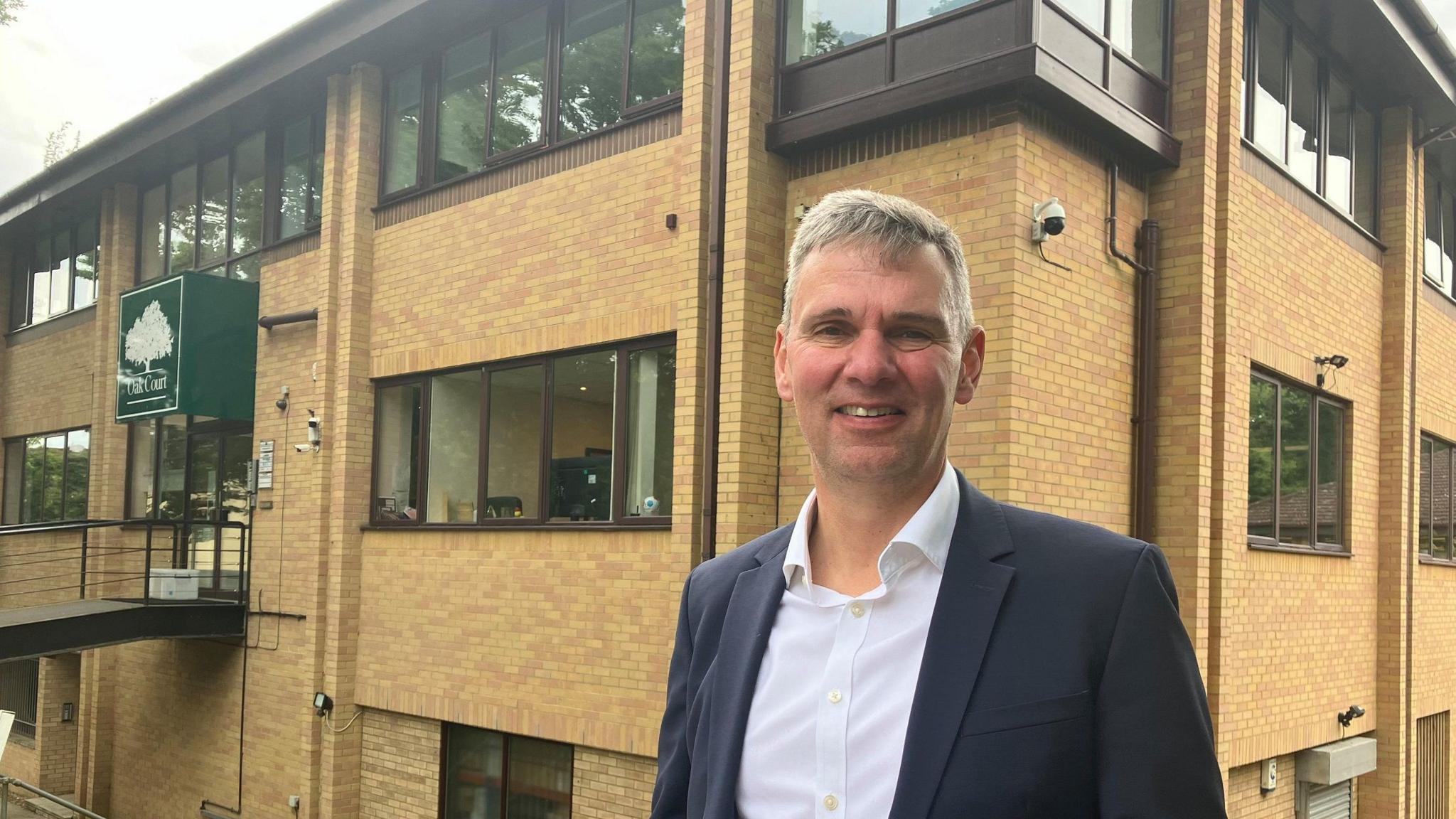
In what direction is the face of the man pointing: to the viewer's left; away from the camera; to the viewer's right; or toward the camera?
toward the camera

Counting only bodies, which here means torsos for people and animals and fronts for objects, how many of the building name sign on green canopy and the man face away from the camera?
0

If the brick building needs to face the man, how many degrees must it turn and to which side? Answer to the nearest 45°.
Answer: approximately 45° to its left

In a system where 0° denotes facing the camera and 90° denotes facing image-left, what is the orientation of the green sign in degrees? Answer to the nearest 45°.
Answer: approximately 45°

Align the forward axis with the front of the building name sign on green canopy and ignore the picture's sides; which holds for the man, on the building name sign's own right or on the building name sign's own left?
on the building name sign's own left

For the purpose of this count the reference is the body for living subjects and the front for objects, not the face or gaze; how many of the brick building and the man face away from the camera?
0

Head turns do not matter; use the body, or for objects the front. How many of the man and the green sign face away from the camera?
0

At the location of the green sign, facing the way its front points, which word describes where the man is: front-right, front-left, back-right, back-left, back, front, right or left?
front-left

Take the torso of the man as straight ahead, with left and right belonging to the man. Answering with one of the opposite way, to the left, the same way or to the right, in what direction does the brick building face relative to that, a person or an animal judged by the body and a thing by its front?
the same way

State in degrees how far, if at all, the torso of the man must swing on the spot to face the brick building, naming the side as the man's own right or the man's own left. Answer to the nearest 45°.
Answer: approximately 135° to the man's own right

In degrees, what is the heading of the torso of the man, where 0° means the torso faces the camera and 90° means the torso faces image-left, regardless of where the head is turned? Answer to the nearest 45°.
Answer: approximately 45°
